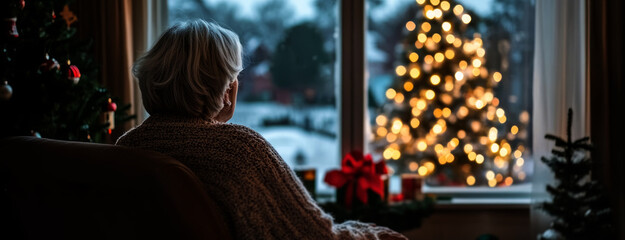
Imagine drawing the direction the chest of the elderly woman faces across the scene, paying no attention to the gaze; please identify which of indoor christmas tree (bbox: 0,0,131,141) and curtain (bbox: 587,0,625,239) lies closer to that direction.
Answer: the curtain

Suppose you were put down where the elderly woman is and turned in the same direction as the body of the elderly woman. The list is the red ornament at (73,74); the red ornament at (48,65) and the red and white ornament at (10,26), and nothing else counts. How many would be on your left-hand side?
3

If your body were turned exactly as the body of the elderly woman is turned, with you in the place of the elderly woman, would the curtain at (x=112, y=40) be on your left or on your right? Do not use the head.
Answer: on your left

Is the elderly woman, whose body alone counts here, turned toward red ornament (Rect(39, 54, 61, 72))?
no

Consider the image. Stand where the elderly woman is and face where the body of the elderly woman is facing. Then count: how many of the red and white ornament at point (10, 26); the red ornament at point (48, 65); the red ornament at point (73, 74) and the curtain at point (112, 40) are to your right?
0

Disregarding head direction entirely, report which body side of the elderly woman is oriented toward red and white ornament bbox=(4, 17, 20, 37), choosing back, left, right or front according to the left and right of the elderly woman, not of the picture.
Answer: left

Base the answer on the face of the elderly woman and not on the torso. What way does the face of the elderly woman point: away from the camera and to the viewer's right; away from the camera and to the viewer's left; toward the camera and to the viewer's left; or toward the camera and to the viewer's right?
away from the camera and to the viewer's right

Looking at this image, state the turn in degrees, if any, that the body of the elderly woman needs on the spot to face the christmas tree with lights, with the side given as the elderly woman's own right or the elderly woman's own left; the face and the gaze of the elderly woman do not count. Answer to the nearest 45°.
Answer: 0° — they already face it

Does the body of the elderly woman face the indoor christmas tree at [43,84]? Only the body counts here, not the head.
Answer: no

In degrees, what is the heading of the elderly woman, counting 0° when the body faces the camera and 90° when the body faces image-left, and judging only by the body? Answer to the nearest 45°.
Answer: approximately 225°

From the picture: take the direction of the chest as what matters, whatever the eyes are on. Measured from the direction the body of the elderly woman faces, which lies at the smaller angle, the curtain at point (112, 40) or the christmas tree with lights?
the christmas tree with lights
